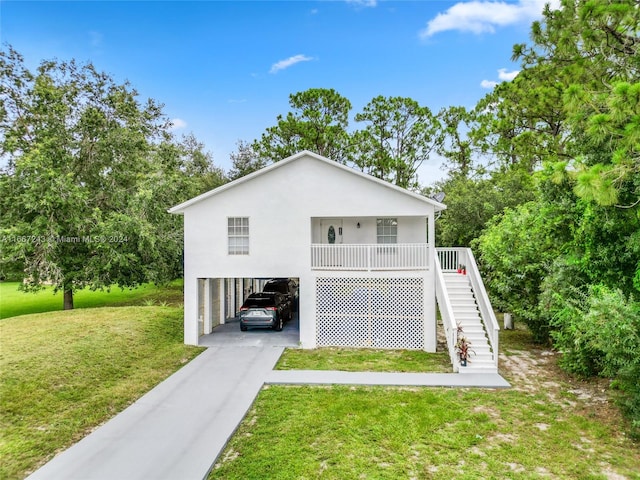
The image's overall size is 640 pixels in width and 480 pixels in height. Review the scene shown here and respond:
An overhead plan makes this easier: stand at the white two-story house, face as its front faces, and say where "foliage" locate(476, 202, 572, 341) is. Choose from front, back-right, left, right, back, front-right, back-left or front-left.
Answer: left

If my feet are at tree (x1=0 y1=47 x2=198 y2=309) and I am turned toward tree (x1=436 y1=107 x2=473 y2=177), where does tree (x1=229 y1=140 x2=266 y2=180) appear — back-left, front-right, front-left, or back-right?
front-left

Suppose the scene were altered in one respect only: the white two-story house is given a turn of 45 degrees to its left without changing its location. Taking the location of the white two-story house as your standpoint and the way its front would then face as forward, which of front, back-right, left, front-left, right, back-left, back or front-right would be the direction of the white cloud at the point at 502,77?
left

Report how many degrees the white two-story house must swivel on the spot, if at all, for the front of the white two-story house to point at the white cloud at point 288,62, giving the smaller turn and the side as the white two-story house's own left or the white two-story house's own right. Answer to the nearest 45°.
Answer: approximately 180°

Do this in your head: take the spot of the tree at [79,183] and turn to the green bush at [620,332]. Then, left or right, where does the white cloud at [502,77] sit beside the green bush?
left

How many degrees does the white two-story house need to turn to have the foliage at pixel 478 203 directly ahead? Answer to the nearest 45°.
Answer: approximately 135° to its left

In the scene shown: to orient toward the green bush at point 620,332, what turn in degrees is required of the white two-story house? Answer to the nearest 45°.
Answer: approximately 45° to its left

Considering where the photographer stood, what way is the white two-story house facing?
facing the viewer

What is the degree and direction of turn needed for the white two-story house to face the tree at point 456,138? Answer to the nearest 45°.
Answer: approximately 135° to its left

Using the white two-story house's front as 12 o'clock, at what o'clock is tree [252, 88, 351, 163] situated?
The tree is roughly at 6 o'clock from the white two-story house.

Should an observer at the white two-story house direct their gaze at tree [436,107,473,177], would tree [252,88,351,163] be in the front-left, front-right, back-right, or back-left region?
front-left
